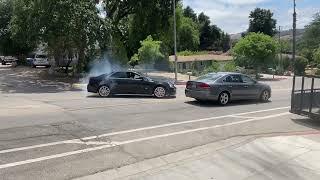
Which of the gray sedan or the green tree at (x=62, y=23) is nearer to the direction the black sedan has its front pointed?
the gray sedan

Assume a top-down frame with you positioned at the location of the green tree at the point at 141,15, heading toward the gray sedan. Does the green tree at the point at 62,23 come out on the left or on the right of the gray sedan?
right

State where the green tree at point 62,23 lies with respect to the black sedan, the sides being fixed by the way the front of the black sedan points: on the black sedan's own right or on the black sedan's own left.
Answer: on the black sedan's own left

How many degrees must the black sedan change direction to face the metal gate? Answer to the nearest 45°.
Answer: approximately 45° to its right

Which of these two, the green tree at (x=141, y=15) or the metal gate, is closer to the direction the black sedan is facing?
the metal gate

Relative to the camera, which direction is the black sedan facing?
to the viewer's right

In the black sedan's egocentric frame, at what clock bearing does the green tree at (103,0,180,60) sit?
The green tree is roughly at 9 o'clock from the black sedan.
